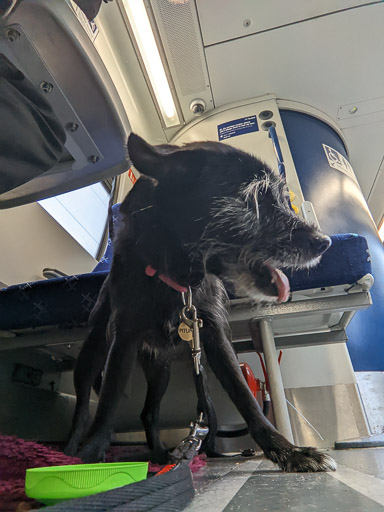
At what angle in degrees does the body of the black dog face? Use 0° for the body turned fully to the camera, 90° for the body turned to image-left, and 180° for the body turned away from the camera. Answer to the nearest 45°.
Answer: approximately 315°
